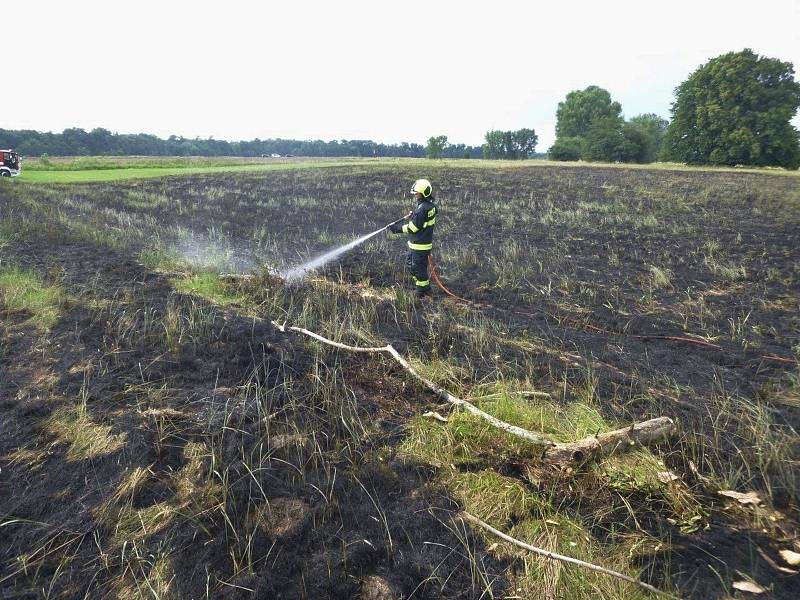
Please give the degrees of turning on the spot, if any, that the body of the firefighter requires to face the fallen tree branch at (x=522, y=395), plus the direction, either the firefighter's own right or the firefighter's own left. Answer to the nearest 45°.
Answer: approximately 90° to the firefighter's own left

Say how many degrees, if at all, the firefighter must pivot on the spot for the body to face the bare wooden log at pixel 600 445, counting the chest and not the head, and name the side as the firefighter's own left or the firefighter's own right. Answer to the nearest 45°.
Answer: approximately 90° to the firefighter's own left

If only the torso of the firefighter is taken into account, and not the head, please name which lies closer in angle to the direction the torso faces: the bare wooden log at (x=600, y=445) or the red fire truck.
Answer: the red fire truck

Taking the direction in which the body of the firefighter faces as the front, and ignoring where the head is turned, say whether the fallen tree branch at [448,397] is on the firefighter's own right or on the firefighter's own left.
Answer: on the firefighter's own left

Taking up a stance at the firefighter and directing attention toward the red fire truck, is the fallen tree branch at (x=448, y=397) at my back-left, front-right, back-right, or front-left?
back-left

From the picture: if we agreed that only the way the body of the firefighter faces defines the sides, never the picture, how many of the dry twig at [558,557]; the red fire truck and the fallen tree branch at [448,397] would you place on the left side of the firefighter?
2

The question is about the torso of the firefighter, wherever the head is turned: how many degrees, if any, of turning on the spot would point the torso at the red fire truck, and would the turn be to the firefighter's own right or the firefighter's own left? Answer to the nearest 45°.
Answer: approximately 45° to the firefighter's own right

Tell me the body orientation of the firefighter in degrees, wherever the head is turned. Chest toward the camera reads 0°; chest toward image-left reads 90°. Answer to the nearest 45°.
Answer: approximately 90°

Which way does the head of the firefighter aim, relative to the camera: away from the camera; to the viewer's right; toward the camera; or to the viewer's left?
to the viewer's left
